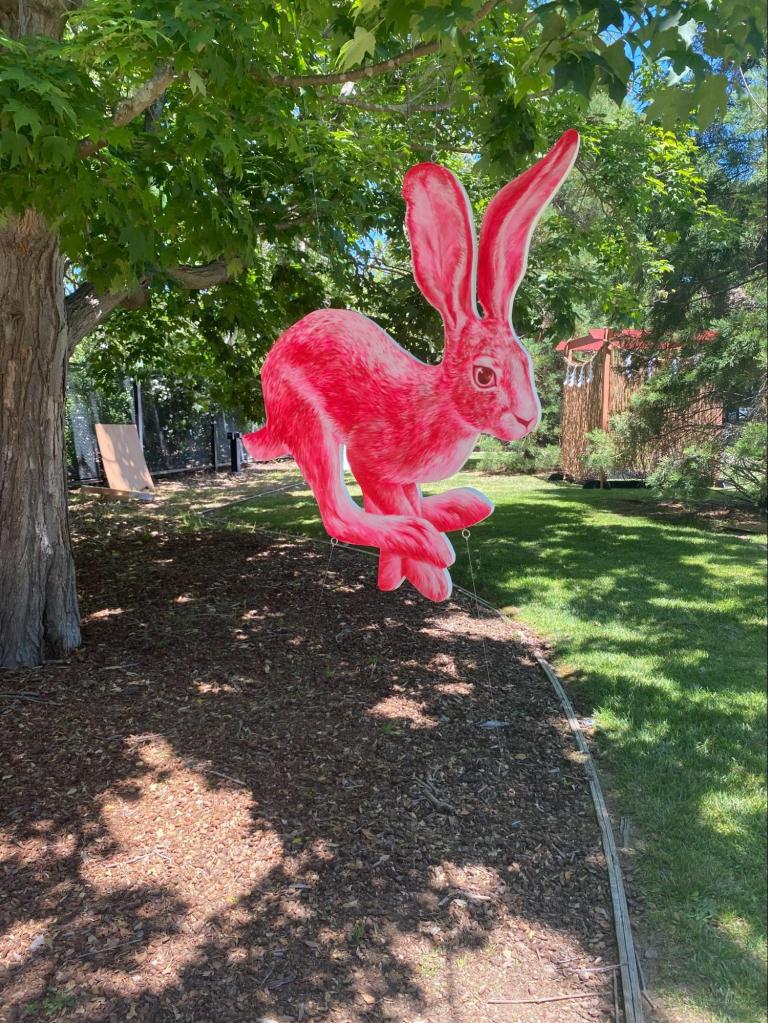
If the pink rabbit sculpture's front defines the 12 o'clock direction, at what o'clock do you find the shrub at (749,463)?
The shrub is roughly at 10 o'clock from the pink rabbit sculpture.

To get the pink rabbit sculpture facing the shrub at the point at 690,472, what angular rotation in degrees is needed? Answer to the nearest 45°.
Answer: approximately 45° to its left

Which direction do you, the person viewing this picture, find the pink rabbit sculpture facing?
facing to the right of the viewer

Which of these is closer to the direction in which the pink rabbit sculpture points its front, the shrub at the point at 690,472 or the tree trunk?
the shrub

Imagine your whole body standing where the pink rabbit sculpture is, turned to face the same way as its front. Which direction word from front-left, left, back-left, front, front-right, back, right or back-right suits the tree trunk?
back-left

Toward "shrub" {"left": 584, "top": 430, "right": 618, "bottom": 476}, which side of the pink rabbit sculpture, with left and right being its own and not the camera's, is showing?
left

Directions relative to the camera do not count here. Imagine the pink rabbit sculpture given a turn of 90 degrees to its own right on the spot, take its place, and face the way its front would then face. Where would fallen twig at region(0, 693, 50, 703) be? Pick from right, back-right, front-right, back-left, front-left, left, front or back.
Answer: back-right

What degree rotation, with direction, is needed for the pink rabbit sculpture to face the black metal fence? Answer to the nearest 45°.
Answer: approximately 135° to its left
